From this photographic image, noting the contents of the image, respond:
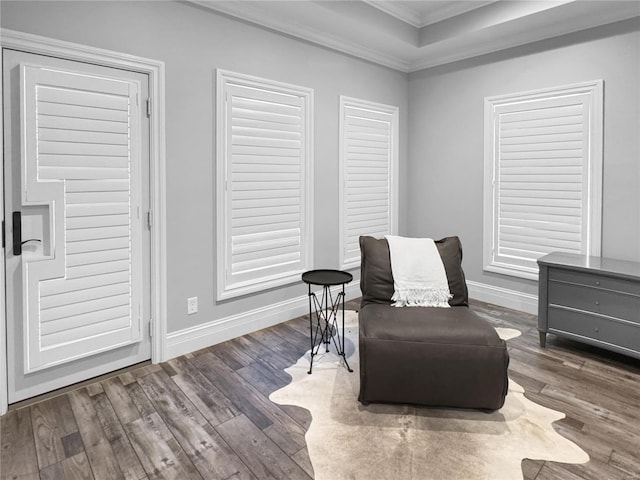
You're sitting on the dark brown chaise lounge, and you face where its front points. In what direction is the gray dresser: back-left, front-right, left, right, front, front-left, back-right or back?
back-left

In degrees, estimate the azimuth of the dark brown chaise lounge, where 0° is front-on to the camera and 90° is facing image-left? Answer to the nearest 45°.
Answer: approximately 0°

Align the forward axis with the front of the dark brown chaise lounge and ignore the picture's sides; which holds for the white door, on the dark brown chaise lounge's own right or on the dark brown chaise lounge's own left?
on the dark brown chaise lounge's own right

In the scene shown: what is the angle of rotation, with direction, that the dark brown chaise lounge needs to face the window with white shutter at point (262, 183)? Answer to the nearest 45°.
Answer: approximately 135° to its right
